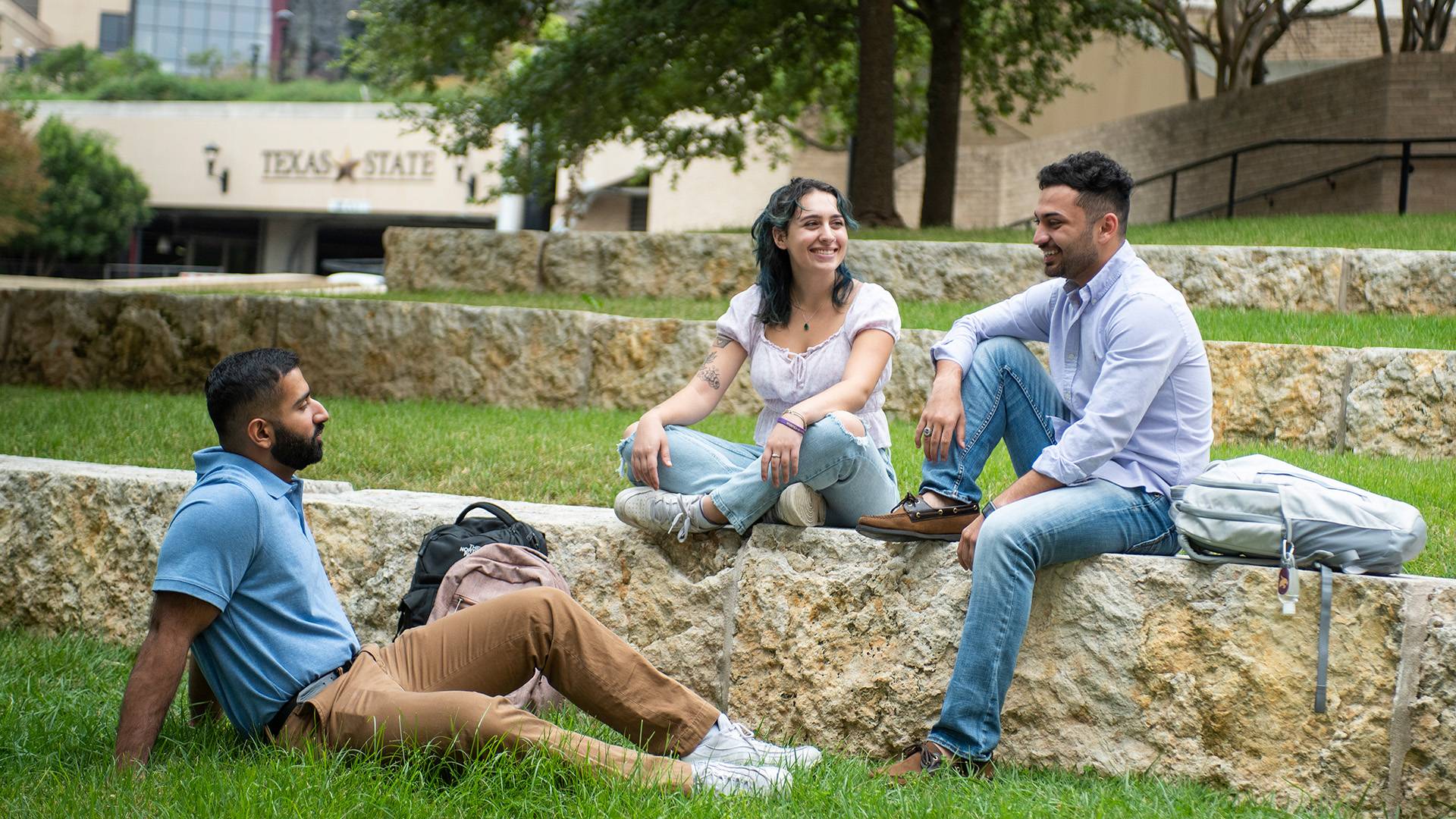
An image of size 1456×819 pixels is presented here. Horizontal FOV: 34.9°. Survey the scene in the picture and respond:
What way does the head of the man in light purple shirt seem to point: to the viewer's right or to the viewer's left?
to the viewer's left

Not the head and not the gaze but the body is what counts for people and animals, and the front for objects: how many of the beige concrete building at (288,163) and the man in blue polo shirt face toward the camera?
1

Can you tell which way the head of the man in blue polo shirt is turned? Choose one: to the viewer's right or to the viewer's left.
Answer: to the viewer's right

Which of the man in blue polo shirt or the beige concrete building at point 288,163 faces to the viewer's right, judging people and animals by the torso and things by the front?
the man in blue polo shirt

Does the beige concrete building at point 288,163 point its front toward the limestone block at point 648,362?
yes

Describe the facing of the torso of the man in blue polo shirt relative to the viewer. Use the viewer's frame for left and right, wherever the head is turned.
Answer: facing to the right of the viewer

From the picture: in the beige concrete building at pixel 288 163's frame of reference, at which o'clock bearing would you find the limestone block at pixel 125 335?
The limestone block is roughly at 12 o'clock from the beige concrete building.

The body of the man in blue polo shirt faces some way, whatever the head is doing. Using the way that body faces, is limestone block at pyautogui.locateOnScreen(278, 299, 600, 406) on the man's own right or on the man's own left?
on the man's own left

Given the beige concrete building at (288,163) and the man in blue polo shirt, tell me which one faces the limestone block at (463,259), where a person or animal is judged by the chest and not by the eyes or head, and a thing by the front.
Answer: the beige concrete building

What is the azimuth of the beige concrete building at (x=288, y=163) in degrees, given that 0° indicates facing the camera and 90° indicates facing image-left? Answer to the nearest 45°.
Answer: approximately 0°

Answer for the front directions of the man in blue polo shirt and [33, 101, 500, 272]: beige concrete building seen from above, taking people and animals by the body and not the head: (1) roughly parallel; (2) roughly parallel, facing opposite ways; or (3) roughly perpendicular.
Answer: roughly perpendicular

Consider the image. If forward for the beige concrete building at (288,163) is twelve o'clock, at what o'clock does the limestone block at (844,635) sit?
The limestone block is roughly at 12 o'clock from the beige concrete building.
